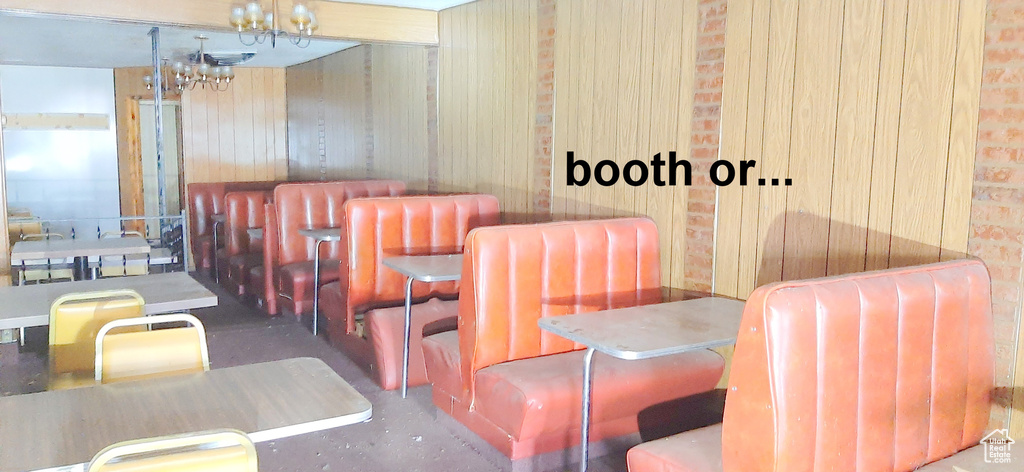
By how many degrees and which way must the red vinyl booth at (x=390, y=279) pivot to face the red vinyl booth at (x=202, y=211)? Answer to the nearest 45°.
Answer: approximately 180°

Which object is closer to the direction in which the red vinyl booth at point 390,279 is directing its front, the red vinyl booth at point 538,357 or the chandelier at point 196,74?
the red vinyl booth

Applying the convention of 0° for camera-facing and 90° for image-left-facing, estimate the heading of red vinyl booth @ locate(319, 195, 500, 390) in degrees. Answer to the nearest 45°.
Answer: approximately 315°

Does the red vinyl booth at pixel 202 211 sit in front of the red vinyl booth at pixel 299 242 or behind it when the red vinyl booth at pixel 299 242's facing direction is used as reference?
behind

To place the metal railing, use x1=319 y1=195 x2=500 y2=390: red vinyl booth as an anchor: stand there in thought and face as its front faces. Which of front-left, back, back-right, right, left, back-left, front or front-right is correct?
back

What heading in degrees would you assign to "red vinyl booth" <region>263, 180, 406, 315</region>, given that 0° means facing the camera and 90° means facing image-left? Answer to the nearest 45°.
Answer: approximately 315°

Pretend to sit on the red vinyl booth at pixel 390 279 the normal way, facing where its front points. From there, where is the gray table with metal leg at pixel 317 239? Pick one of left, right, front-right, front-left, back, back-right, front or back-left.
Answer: back
